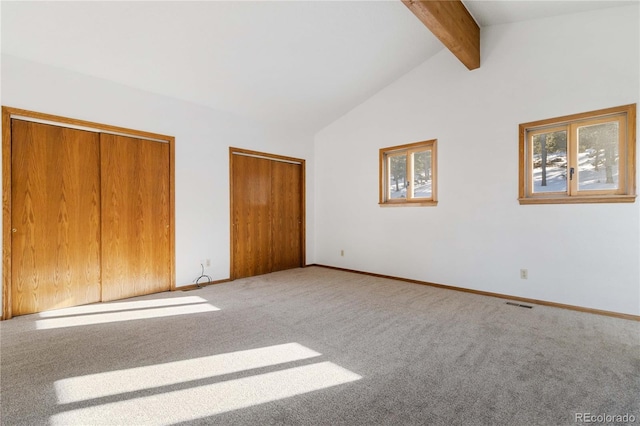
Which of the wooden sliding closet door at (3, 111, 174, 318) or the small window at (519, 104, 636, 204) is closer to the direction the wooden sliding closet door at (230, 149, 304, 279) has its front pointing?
the small window

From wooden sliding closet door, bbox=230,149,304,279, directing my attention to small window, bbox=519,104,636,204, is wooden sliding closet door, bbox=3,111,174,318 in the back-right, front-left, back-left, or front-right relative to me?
back-right

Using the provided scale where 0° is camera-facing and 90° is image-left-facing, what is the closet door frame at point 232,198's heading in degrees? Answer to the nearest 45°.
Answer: approximately 315°

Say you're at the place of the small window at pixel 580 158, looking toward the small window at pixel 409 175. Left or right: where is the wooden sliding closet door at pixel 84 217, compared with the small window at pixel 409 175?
left

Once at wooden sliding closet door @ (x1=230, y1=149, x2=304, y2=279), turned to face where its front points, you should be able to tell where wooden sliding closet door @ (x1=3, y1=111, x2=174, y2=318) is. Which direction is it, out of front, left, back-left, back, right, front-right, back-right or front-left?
right

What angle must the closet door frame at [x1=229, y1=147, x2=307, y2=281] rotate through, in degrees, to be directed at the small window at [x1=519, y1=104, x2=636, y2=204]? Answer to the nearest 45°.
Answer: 0° — it already faces it

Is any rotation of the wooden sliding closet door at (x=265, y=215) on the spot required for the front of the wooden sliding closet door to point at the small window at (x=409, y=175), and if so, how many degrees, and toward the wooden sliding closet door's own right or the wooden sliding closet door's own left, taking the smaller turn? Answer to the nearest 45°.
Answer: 0° — it already faces it
